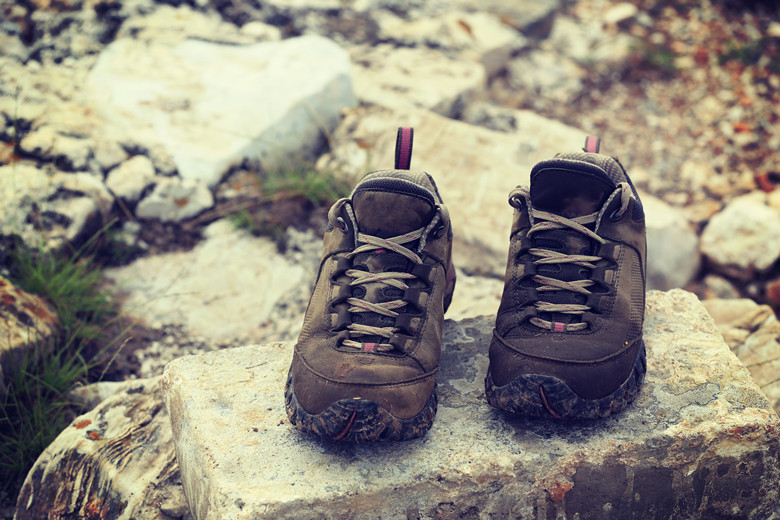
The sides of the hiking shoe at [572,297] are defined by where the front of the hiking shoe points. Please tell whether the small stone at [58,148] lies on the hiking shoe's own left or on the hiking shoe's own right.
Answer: on the hiking shoe's own right

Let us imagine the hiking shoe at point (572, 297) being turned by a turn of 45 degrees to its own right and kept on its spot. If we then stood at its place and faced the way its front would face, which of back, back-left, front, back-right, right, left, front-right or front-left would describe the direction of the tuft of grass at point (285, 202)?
right

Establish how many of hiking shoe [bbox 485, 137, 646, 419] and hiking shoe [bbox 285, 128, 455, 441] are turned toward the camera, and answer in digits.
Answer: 2

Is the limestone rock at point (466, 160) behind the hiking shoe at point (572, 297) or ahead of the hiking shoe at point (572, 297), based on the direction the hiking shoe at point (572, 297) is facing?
behind

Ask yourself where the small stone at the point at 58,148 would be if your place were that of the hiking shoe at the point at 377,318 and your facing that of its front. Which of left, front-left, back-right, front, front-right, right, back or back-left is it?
back-right

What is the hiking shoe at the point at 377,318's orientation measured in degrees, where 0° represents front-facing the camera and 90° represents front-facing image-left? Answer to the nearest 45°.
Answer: approximately 0°

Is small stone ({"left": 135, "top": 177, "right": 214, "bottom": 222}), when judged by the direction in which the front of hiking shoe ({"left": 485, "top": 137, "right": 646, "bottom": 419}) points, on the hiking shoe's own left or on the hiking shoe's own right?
on the hiking shoe's own right

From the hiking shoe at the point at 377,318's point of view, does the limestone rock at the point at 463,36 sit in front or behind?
behind

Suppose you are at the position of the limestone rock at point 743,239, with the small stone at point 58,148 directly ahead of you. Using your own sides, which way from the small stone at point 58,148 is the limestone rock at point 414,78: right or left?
right

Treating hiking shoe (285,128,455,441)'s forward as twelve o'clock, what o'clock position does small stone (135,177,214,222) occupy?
The small stone is roughly at 5 o'clock from the hiking shoe.

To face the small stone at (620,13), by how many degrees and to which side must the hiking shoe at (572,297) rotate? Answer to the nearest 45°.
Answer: approximately 180°
